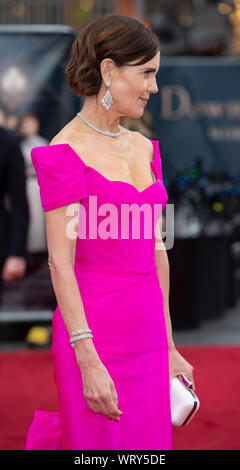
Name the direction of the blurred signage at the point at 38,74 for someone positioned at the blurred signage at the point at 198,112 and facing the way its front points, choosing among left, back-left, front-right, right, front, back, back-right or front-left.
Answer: front-right

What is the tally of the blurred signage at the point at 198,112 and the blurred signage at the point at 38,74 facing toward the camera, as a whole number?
2

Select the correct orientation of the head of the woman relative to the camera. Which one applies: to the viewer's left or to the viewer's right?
to the viewer's right

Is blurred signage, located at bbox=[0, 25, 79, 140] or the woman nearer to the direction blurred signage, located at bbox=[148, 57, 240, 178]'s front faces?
the woman

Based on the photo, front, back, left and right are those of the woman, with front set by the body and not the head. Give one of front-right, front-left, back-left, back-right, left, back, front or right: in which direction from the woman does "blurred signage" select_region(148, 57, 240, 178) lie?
back-left

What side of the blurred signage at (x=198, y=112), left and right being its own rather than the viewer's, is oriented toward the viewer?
front

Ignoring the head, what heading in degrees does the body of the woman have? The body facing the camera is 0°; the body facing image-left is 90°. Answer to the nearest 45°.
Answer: approximately 315°

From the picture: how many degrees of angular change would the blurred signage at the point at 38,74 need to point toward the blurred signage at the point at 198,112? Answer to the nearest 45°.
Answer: approximately 135° to its left

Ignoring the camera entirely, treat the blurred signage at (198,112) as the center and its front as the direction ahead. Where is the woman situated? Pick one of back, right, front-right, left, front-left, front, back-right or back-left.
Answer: front

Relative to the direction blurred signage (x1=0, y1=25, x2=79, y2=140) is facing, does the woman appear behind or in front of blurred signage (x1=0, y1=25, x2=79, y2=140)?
in front

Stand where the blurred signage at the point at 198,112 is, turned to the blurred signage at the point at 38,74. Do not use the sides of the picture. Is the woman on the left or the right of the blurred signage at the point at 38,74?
left
